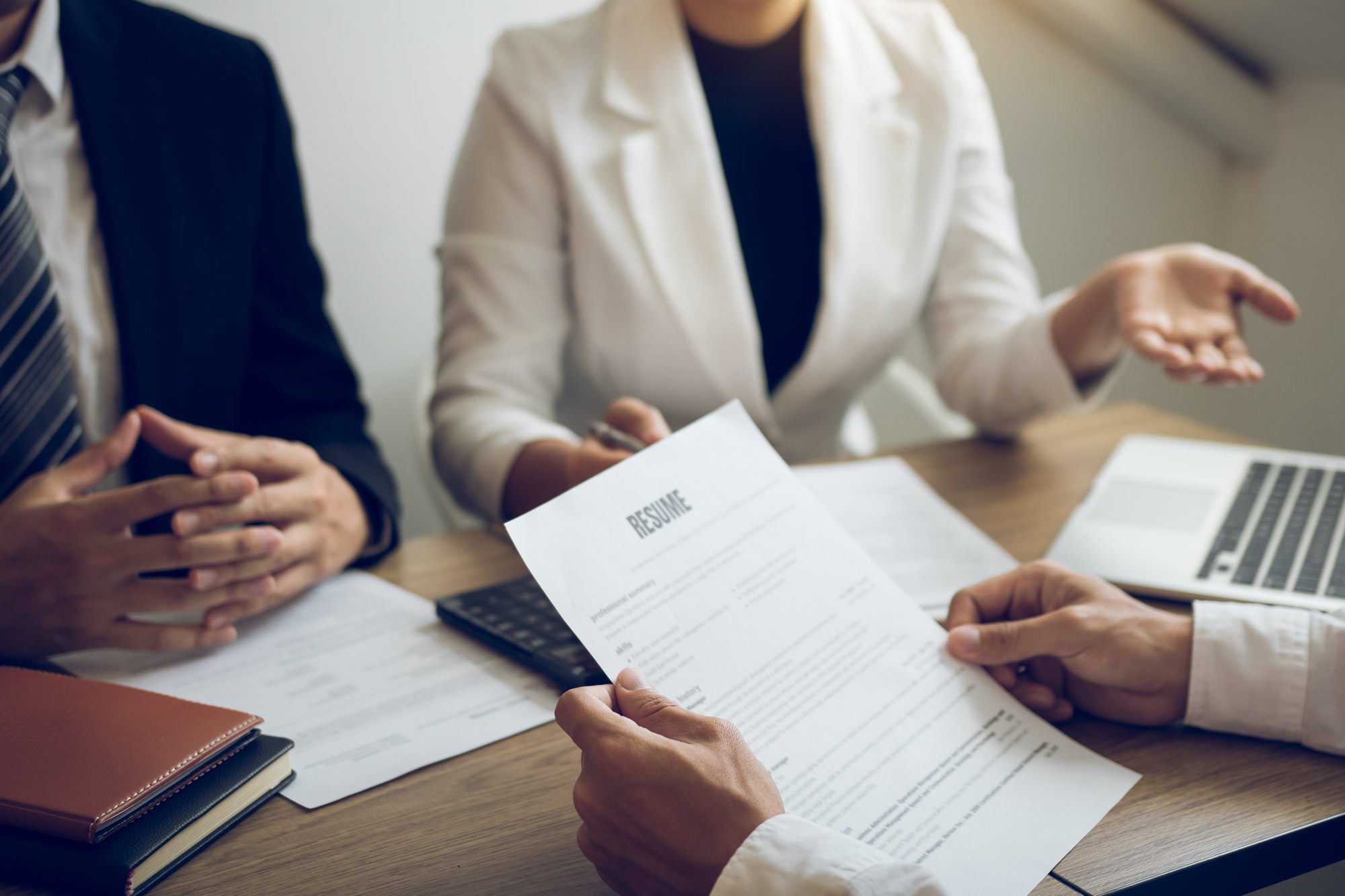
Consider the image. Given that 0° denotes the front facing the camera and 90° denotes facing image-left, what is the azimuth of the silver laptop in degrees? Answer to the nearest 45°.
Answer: approximately 90°
